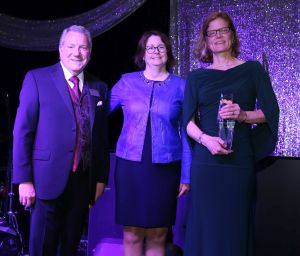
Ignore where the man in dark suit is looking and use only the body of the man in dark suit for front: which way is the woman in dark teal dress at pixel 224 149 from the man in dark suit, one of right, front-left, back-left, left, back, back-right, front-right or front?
front-left

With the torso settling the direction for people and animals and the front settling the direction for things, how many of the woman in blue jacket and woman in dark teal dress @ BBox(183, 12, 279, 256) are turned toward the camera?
2

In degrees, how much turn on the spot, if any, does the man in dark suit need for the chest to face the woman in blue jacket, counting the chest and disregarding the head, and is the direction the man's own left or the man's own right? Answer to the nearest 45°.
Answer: approximately 90° to the man's own left

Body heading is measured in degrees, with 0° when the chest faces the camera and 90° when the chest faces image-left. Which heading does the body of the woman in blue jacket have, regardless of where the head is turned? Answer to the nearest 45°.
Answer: approximately 0°

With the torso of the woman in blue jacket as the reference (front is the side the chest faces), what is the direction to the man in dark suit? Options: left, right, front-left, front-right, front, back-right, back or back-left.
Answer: front-right

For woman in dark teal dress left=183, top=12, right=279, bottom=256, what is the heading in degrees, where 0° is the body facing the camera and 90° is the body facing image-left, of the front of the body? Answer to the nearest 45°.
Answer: approximately 0°

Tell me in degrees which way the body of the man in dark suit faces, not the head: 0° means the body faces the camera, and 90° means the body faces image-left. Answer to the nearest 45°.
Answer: approximately 315°
